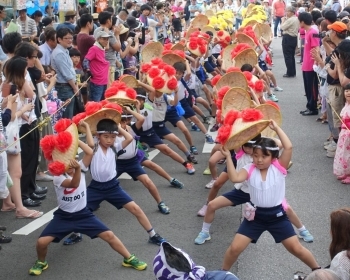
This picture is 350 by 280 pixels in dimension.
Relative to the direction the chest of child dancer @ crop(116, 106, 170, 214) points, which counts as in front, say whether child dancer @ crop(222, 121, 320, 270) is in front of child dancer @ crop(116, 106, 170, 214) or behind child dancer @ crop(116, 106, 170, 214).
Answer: in front

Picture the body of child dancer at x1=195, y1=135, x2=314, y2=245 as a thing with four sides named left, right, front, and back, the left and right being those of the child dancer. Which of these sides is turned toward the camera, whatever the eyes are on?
front

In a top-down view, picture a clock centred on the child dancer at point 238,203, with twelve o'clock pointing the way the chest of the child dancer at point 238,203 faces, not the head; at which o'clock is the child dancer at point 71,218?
the child dancer at point 71,218 is roughly at 2 o'clock from the child dancer at point 238,203.

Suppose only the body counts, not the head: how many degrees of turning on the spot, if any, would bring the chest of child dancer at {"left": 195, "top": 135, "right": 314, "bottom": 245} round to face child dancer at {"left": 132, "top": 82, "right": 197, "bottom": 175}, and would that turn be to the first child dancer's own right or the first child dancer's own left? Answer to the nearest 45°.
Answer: approximately 135° to the first child dancer's own right

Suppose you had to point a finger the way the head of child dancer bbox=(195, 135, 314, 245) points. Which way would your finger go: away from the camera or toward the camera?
toward the camera

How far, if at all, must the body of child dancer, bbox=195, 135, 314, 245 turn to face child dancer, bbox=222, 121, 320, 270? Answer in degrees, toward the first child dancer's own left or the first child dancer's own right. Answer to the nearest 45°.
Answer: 0° — they already face them

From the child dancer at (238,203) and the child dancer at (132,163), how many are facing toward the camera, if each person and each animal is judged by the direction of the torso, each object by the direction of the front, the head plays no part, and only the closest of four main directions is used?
2

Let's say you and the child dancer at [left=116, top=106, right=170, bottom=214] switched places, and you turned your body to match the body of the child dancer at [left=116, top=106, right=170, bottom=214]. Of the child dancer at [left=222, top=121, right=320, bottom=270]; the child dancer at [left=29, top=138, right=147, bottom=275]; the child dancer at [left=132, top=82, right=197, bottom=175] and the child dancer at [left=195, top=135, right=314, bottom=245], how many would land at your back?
1

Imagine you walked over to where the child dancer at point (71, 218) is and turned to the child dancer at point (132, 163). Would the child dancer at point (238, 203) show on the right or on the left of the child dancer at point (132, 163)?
right

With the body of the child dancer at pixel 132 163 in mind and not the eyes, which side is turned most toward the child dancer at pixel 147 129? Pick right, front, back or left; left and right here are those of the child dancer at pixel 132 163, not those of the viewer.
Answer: back

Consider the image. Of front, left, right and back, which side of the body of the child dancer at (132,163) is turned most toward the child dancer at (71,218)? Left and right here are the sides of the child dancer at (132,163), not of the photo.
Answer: front

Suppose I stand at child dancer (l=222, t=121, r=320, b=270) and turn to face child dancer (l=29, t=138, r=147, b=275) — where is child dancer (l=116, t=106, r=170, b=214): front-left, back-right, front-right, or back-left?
front-right

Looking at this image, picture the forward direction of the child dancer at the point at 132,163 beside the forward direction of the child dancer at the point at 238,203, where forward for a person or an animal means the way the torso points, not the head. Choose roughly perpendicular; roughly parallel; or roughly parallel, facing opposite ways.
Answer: roughly parallel

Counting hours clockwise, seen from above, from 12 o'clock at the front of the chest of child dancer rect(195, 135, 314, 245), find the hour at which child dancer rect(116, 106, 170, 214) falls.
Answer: child dancer rect(116, 106, 170, 214) is roughly at 4 o'clock from child dancer rect(195, 135, 314, 245).

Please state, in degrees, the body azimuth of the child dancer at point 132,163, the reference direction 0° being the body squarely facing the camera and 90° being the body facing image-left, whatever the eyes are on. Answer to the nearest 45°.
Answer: approximately 0°
